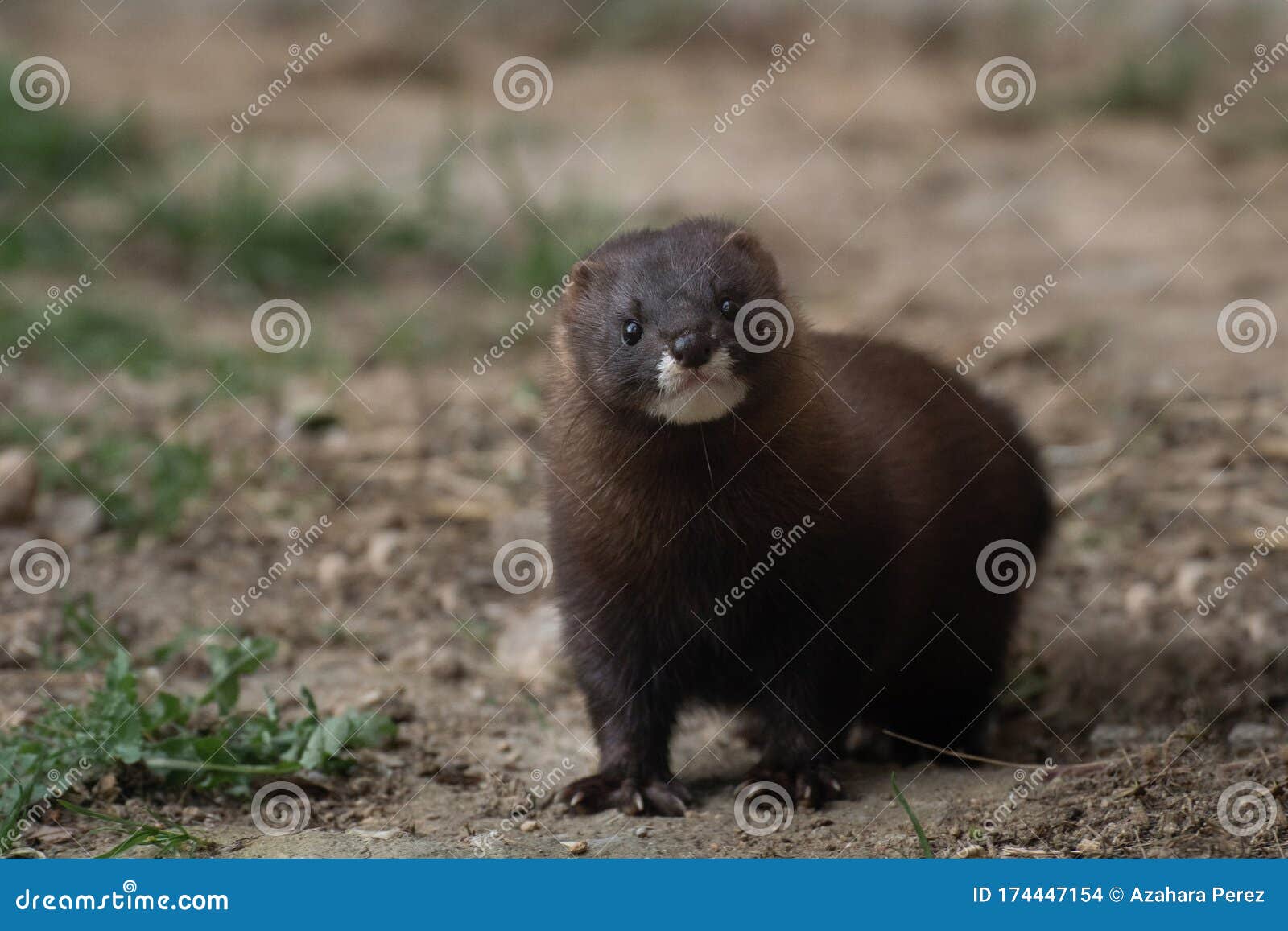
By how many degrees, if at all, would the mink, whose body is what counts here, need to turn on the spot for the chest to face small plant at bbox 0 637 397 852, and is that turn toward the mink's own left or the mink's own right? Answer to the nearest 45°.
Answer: approximately 45° to the mink's own right

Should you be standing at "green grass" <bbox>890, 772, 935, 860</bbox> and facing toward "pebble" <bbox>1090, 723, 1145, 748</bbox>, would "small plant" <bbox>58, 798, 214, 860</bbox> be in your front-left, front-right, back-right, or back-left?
back-left

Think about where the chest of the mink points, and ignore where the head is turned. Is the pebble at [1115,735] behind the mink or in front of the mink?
behind

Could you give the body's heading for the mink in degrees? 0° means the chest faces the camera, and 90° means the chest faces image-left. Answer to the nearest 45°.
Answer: approximately 45°

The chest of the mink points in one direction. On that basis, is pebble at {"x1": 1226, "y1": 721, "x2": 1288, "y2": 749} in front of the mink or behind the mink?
behind

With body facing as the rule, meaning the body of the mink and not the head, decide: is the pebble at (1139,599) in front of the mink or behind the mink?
behind

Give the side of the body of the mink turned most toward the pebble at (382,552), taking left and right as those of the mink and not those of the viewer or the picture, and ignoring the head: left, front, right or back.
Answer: right
